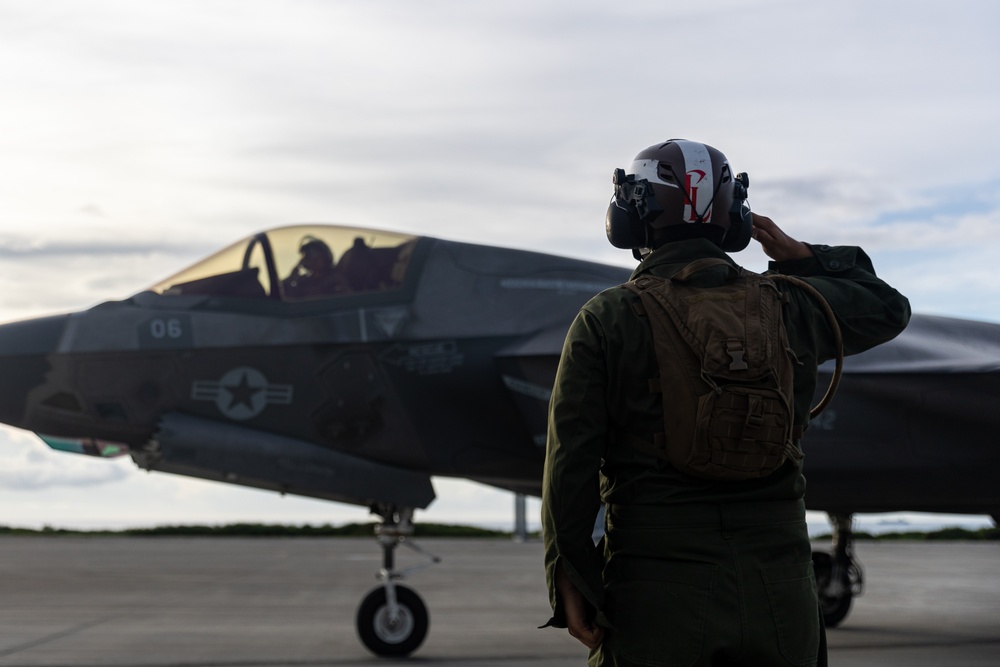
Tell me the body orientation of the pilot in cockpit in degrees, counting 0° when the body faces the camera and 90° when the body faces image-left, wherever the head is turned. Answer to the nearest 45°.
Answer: approximately 90°

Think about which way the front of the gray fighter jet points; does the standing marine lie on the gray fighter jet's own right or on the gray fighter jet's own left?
on the gray fighter jet's own left

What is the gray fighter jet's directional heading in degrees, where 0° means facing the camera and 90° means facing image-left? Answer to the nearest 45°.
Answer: approximately 90°

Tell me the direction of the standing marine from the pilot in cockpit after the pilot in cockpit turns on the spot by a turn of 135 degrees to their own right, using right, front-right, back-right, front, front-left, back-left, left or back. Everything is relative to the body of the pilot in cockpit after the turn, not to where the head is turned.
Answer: back-right
